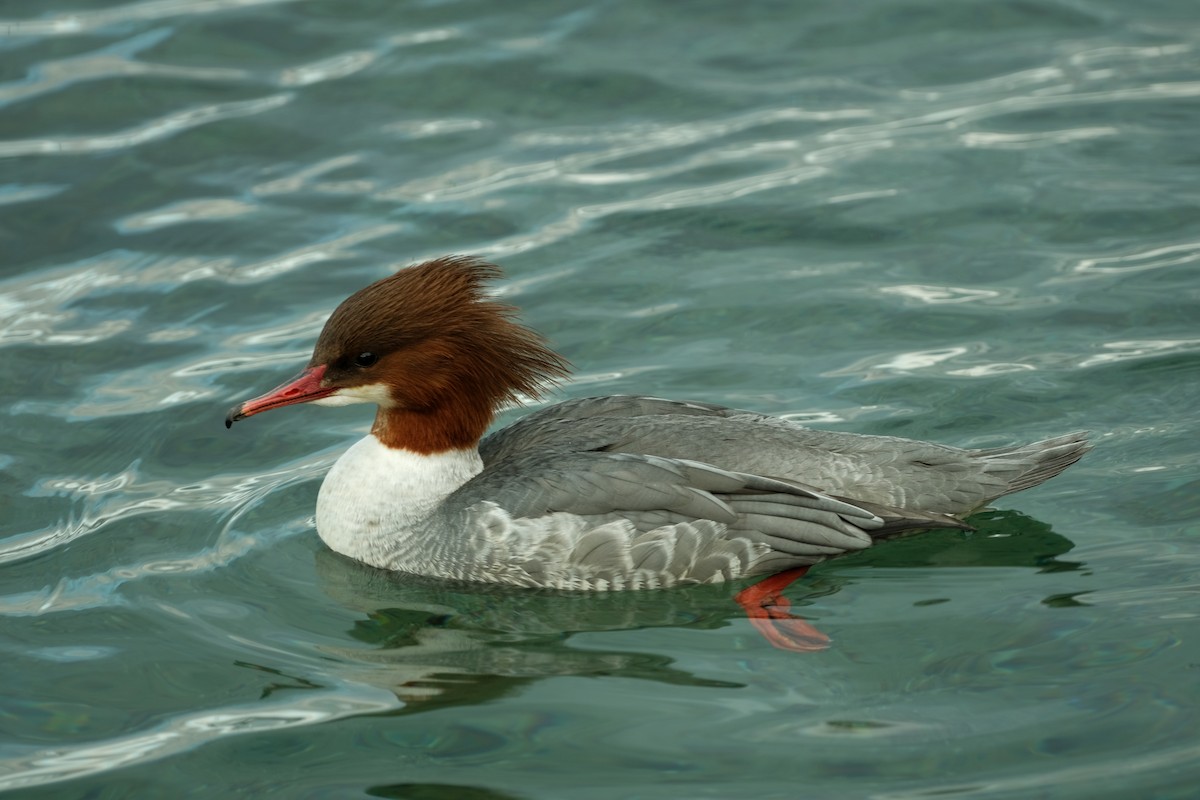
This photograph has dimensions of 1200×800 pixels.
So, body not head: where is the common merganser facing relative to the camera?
to the viewer's left
